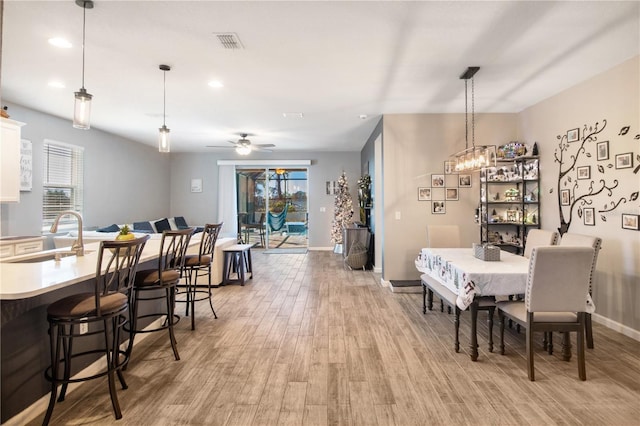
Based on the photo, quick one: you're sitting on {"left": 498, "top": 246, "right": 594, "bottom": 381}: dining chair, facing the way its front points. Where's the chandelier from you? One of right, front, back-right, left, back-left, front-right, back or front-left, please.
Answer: front

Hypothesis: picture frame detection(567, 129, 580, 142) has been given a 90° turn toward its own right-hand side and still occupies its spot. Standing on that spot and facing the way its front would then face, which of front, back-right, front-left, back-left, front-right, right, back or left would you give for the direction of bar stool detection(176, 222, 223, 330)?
left

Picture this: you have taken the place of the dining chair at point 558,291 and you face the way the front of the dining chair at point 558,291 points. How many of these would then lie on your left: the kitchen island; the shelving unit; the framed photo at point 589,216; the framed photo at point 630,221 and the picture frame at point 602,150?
1

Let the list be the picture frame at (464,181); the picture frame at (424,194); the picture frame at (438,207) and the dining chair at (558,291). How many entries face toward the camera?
3

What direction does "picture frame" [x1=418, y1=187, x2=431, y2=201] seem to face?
toward the camera

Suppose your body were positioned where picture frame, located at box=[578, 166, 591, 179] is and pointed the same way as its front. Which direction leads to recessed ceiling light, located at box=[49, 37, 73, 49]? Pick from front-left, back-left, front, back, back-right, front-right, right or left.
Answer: front

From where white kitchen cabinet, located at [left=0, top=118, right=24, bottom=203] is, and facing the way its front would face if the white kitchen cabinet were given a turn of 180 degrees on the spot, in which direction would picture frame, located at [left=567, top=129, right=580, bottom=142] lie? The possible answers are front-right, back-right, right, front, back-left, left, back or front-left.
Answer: back

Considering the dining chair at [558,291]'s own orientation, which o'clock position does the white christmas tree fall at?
The white christmas tree is roughly at 12 o'clock from the dining chair.

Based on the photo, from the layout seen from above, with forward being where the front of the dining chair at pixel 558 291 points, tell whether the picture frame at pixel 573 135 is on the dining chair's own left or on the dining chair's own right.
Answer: on the dining chair's own right

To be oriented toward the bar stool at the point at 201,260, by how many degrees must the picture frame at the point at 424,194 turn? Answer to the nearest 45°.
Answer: approximately 45° to its right

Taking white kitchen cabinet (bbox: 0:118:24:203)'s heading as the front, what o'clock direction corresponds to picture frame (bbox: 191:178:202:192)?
The picture frame is roughly at 9 o'clock from the white kitchen cabinet.

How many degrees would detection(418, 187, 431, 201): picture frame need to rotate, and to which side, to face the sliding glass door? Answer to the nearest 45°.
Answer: approximately 135° to its right

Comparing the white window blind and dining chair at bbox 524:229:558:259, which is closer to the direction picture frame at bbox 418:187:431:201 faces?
the dining chair

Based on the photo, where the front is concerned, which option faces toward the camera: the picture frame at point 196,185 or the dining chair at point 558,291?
the picture frame

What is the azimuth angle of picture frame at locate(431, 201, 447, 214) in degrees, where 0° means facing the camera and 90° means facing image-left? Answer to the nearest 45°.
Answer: approximately 0°

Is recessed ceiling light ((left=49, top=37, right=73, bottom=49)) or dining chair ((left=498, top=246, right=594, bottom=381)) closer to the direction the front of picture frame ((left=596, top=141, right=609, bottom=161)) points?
the recessed ceiling light

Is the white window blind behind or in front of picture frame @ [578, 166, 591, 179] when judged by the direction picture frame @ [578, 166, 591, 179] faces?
in front

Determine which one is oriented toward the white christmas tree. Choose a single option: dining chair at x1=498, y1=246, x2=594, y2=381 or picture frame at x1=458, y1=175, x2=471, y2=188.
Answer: the dining chair

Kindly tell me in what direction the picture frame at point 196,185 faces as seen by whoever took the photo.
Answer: facing the viewer

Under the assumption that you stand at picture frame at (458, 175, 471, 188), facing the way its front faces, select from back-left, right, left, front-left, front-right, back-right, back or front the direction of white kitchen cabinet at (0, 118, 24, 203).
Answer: front-right

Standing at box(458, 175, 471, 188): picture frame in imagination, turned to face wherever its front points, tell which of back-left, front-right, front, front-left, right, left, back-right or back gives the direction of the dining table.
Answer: front
